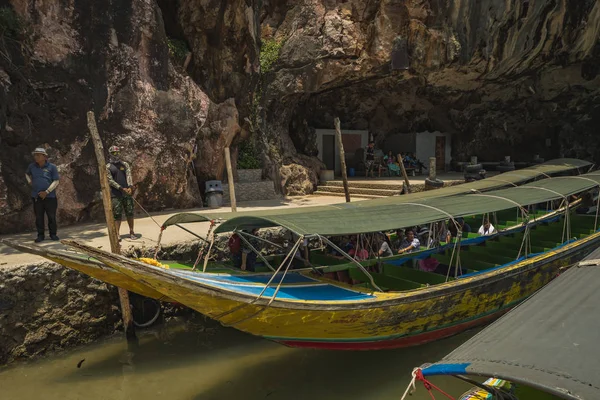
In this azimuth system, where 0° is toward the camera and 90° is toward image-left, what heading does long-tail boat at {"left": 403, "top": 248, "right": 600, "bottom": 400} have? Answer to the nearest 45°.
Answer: approximately 45°

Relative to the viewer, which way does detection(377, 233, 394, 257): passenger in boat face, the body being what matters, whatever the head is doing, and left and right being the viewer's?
facing to the left of the viewer

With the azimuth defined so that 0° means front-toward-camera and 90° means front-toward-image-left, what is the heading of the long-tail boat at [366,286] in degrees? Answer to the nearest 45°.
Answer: approximately 45°

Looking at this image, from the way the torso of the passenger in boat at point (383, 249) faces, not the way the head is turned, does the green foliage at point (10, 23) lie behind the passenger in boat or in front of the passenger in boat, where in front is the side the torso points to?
in front

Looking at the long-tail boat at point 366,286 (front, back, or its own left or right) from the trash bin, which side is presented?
right

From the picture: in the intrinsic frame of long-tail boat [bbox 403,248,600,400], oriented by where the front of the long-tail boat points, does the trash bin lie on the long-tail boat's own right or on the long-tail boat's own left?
on the long-tail boat's own right

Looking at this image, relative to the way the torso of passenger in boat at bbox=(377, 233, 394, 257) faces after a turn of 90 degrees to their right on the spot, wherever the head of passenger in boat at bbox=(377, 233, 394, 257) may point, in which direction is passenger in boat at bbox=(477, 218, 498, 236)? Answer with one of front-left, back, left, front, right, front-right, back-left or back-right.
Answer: front-right

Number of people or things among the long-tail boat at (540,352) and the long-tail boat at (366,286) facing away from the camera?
0
